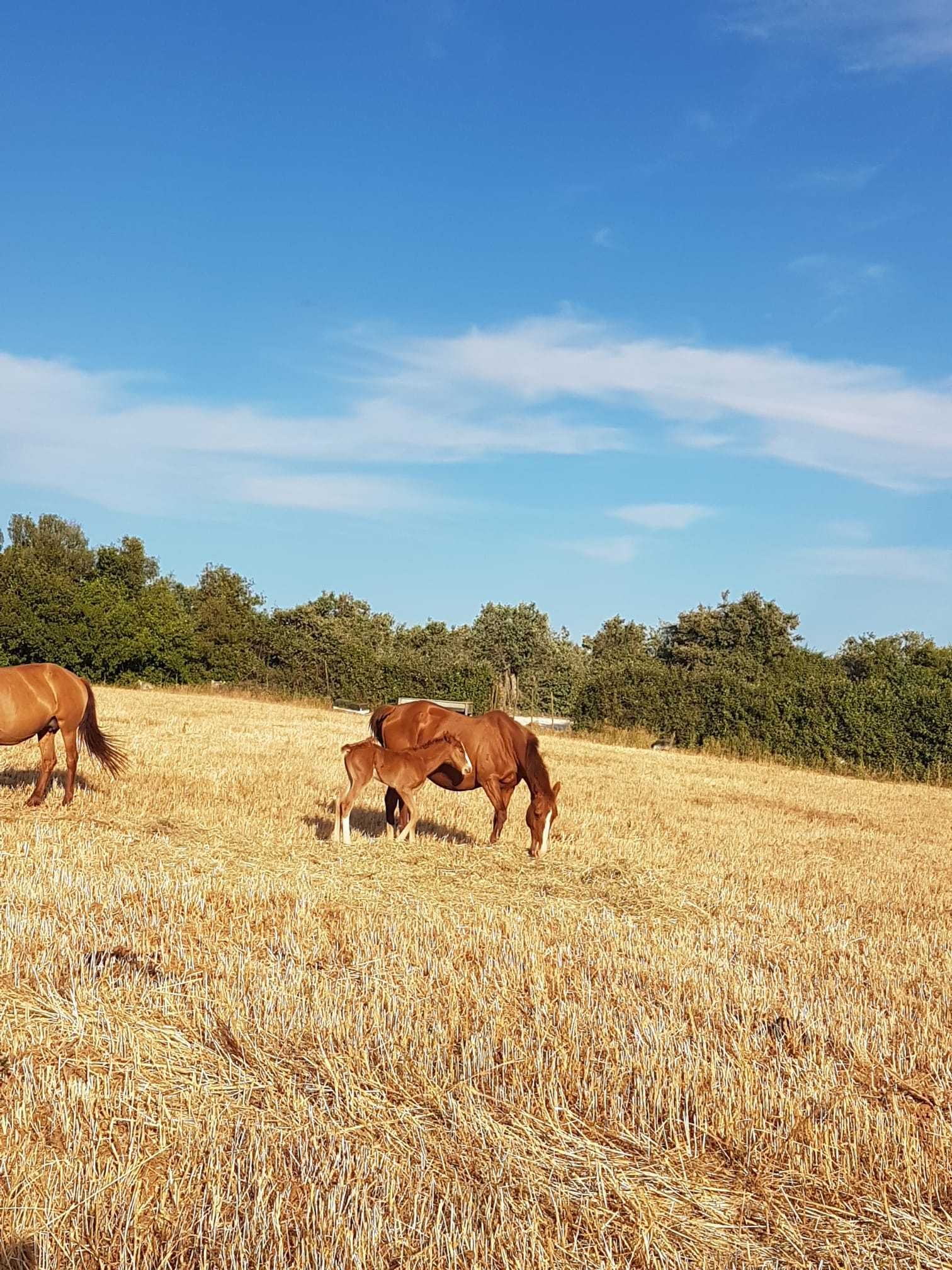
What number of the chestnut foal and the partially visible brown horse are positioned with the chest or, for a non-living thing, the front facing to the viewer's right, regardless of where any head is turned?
1

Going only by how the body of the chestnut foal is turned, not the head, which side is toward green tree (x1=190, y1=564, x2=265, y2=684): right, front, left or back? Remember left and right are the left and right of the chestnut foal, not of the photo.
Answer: left

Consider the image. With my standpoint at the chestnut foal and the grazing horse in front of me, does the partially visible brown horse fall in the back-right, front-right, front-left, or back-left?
back-left

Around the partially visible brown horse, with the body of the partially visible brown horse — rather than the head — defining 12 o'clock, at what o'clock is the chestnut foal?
The chestnut foal is roughly at 7 o'clock from the partially visible brown horse.

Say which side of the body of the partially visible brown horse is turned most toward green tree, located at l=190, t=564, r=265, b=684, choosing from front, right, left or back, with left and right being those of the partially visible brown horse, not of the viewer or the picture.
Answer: right

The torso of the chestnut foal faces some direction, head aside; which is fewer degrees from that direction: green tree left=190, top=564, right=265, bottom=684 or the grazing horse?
the grazing horse

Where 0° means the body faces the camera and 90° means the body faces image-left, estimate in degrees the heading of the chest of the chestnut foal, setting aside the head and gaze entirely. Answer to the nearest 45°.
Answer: approximately 270°

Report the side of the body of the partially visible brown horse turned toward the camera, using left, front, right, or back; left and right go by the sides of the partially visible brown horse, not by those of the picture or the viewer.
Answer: left

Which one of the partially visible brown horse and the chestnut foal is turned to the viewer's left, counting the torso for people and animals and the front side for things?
the partially visible brown horse

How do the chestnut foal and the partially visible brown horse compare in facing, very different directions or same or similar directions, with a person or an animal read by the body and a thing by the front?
very different directions

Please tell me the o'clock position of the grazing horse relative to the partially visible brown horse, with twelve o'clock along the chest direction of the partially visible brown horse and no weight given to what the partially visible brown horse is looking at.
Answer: The grazing horse is roughly at 7 o'clock from the partially visible brown horse.
